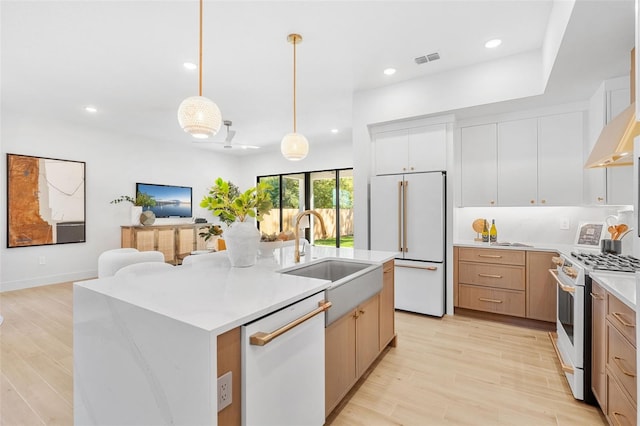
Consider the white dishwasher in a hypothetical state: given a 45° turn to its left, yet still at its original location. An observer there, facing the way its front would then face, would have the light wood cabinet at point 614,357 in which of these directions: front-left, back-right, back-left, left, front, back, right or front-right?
front

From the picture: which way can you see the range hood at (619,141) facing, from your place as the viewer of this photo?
facing to the left of the viewer

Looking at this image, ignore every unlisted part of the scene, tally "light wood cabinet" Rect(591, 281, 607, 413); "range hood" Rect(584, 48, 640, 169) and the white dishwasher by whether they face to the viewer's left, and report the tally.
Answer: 2

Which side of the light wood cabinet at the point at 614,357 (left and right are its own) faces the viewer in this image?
left

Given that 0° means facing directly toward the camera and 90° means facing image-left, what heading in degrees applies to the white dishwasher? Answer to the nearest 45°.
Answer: approximately 315°

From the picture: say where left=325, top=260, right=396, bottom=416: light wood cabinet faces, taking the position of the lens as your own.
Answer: facing the viewer and to the right of the viewer

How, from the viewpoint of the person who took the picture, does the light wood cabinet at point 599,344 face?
facing to the left of the viewer

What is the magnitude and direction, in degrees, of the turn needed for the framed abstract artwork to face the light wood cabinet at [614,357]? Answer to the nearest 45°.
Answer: approximately 45° to its right

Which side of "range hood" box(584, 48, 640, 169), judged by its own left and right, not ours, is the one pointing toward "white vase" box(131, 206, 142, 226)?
front

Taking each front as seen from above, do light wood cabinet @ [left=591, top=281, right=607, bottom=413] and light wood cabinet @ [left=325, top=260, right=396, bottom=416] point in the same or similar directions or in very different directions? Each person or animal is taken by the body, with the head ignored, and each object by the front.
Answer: very different directions
